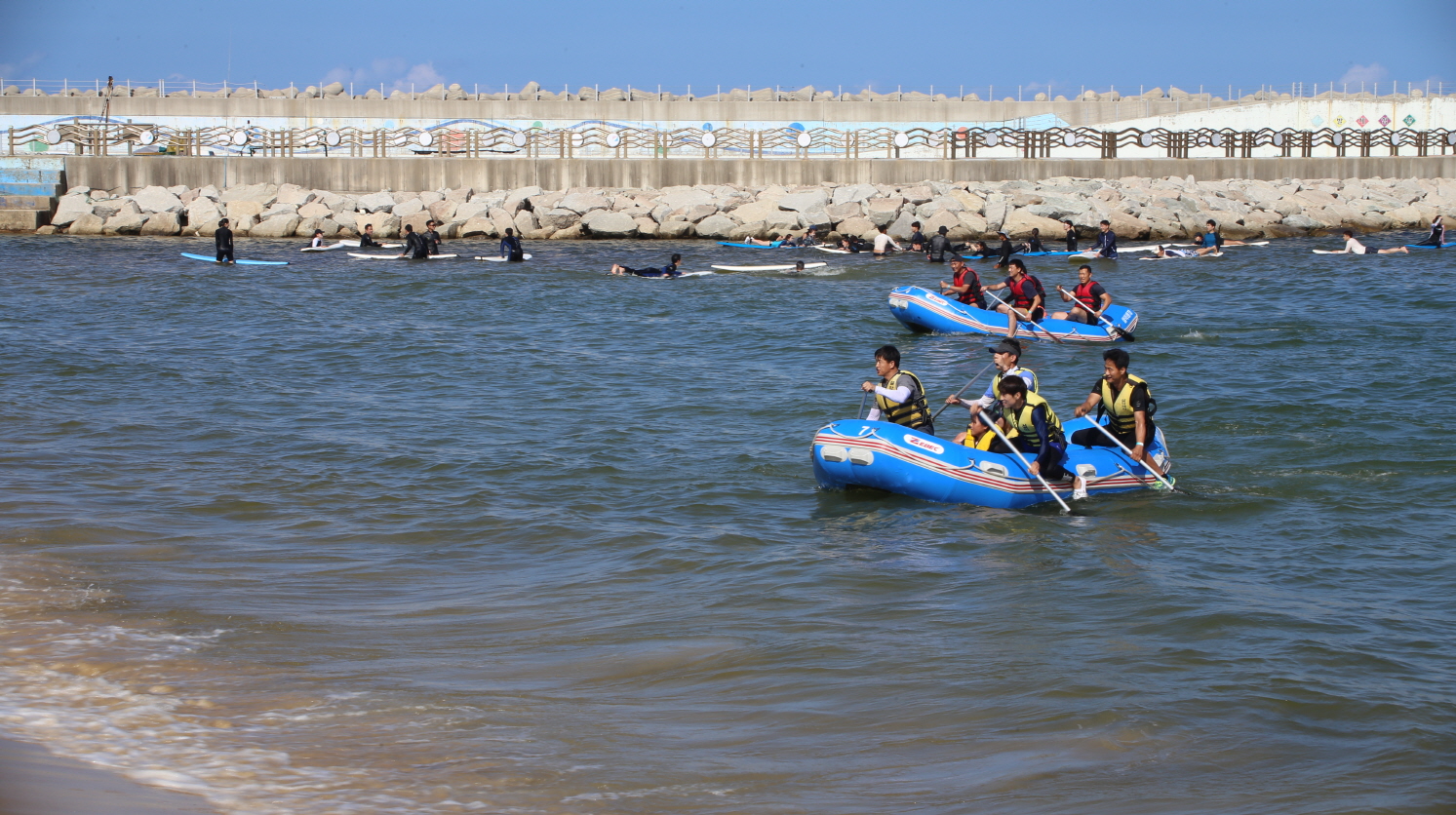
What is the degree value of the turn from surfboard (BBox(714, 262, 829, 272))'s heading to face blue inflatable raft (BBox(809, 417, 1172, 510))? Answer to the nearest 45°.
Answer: approximately 90° to its left

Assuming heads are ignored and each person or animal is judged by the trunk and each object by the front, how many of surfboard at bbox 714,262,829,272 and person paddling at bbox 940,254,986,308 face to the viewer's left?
2

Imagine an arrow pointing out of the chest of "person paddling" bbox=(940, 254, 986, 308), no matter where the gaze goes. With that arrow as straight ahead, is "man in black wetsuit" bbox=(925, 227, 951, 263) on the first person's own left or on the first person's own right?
on the first person's own right

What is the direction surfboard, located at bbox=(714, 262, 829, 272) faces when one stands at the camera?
facing to the left of the viewer

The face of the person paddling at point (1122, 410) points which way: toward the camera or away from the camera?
toward the camera

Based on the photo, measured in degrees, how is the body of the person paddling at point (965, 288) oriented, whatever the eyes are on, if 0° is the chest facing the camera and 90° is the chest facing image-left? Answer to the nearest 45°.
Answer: approximately 90°

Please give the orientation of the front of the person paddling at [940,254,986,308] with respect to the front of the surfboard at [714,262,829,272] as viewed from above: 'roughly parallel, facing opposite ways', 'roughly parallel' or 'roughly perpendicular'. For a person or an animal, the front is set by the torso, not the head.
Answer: roughly parallel

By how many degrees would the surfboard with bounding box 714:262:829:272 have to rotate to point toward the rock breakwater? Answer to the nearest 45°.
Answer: approximately 90° to its right

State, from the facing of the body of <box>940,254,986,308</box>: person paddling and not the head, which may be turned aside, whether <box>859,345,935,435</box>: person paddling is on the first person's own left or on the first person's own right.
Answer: on the first person's own left

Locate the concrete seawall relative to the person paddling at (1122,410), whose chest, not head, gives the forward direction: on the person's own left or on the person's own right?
on the person's own right

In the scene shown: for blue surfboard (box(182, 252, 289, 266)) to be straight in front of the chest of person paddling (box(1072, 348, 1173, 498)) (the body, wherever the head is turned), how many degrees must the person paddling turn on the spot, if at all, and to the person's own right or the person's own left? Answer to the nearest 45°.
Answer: approximately 90° to the person's own right

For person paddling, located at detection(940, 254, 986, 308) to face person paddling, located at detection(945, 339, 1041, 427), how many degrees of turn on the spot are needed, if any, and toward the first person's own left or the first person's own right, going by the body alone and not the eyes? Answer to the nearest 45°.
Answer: approximately 90° to the first person's own left

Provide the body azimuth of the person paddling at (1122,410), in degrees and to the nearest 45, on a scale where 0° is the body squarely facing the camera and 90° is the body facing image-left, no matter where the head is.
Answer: approximately 45°
